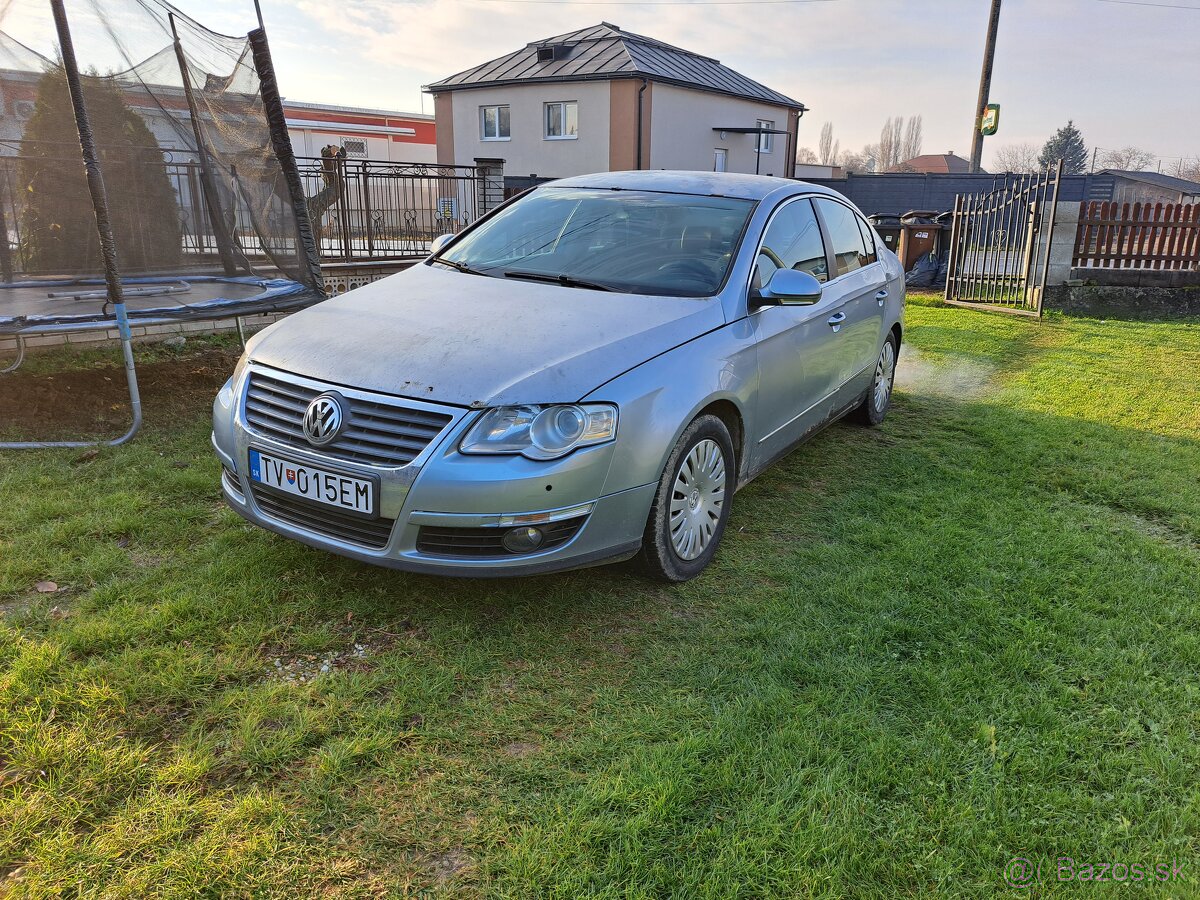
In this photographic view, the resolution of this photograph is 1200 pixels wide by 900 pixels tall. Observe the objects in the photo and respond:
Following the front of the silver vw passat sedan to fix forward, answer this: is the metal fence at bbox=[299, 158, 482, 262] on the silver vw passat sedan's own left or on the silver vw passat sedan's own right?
on the silver vw passat sedan's own right

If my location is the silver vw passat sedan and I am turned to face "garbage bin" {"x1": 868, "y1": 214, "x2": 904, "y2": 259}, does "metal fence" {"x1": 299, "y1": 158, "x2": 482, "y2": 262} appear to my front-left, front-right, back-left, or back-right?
front-left

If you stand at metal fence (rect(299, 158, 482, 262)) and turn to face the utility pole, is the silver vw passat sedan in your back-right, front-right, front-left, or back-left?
back-right

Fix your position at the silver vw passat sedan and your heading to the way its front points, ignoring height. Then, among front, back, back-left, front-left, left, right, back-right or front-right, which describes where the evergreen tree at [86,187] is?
right

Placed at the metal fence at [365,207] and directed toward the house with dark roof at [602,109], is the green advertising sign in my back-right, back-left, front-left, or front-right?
front-right

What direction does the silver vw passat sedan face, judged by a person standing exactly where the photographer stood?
facing the viewer and to the left of the viewer

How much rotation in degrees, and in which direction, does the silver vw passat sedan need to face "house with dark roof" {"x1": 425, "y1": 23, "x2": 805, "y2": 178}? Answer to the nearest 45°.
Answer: approximately 135° to its right

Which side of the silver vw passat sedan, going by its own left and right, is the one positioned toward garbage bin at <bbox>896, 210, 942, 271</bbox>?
back

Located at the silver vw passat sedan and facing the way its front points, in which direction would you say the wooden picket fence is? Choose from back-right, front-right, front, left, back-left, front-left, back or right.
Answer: back

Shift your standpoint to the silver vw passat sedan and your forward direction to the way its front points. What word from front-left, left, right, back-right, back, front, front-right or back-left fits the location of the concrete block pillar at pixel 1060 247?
back

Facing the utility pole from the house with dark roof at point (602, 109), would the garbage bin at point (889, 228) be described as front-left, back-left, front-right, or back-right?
front-right

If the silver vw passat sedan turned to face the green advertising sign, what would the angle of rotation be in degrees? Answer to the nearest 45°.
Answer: approximately 180°

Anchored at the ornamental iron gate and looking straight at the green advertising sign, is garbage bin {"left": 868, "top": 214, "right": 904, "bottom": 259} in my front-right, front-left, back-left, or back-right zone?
front-left

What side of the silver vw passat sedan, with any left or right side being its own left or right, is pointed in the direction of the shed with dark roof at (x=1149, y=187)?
back
